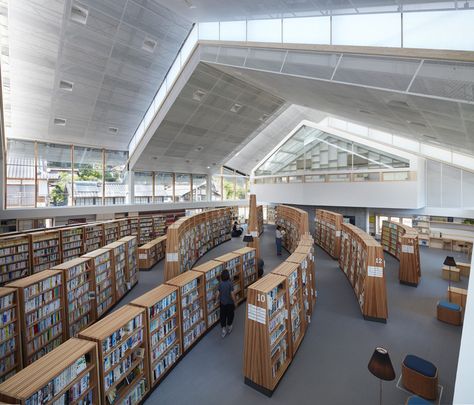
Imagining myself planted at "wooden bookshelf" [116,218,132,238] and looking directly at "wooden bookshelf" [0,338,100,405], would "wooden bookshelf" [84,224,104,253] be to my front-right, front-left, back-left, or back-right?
front-right

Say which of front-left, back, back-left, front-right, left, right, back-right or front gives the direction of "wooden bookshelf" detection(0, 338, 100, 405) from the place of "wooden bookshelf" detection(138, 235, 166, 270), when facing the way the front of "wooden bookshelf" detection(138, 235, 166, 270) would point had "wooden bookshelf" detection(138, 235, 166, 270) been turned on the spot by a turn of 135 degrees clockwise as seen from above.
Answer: left

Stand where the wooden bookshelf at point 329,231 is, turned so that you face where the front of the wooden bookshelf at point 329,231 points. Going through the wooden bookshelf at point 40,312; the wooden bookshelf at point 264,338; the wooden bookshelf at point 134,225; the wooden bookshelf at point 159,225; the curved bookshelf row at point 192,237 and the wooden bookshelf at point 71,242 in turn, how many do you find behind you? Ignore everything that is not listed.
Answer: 0

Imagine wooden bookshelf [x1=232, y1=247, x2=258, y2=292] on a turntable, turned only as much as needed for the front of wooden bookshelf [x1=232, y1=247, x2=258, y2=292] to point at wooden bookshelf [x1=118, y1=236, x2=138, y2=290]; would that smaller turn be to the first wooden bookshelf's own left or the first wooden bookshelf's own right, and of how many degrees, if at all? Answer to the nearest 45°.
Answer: approximately 135° to the first wooden bookshelf's own right

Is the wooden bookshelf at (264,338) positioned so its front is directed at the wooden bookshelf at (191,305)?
no

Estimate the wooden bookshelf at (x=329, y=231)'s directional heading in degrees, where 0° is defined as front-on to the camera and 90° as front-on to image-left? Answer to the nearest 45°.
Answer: approximately 45°

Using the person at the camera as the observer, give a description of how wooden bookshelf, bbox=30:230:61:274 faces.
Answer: facing the viewer and to the right of the viewer

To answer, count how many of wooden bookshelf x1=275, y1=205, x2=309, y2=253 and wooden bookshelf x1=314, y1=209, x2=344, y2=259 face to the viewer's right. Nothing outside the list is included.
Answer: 0

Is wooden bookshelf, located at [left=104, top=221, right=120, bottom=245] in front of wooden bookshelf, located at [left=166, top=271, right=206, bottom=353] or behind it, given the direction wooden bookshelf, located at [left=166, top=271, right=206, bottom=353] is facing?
behind

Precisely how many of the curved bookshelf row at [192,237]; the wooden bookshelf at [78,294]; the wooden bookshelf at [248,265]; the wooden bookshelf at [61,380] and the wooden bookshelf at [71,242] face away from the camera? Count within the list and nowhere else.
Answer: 0

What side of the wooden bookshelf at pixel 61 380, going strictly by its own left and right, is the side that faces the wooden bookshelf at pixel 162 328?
left

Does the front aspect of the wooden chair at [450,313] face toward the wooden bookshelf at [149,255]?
no

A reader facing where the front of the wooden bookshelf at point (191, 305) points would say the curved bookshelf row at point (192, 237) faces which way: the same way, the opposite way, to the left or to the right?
the same way

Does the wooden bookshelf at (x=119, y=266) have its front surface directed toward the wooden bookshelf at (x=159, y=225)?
no
